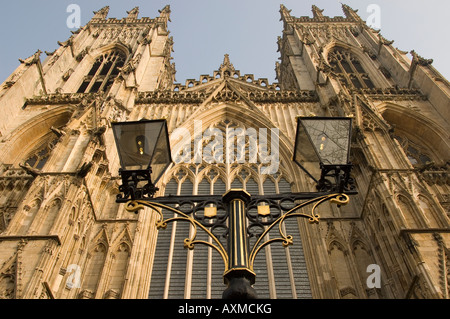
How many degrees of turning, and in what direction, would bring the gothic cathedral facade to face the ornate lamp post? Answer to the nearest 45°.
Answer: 0° — it already faces it

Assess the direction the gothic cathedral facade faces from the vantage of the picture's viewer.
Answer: facing the viewer
